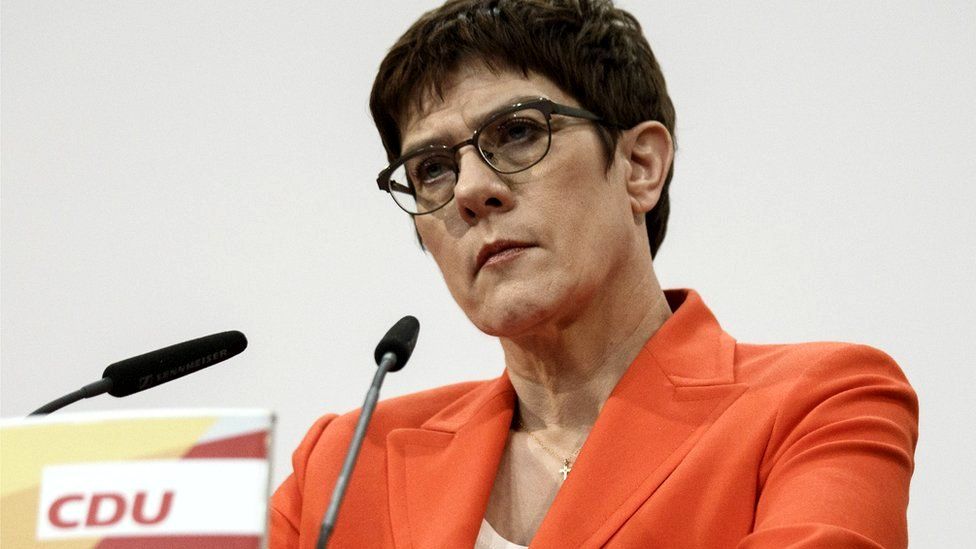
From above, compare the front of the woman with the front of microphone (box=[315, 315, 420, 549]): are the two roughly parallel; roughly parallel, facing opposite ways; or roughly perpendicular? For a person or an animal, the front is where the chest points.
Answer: roughly parallel, facing opposite ways

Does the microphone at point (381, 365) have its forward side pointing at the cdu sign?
no

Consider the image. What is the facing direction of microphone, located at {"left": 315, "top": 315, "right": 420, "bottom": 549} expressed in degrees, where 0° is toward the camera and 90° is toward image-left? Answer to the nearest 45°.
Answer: approximately 225°

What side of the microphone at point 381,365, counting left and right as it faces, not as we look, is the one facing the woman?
front

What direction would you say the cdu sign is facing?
toward the camera

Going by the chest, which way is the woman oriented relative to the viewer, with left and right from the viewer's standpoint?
facing the viewer and to the left of the viewer

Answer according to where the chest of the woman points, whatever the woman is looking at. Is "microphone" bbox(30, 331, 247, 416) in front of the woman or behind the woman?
in front

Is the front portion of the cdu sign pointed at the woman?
no

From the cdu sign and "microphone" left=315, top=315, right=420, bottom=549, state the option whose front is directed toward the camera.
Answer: the cdu sign

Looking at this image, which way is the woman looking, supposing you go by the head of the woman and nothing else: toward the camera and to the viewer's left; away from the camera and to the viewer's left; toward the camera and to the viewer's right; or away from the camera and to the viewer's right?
toward the camera and to the viewer's left

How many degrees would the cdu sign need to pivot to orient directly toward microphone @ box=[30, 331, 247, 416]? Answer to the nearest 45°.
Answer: approximately 180°

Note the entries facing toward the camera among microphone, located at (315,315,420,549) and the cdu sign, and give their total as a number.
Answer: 1
